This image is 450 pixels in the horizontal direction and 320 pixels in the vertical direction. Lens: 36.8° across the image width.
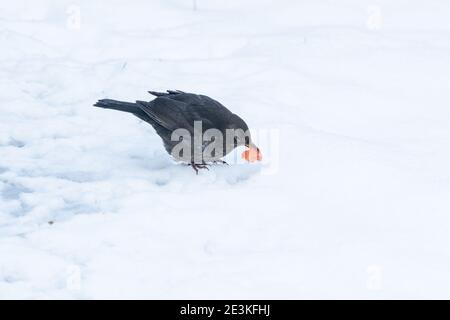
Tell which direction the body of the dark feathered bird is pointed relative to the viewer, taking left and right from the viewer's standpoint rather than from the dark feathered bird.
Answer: facing to the right of the viewer
